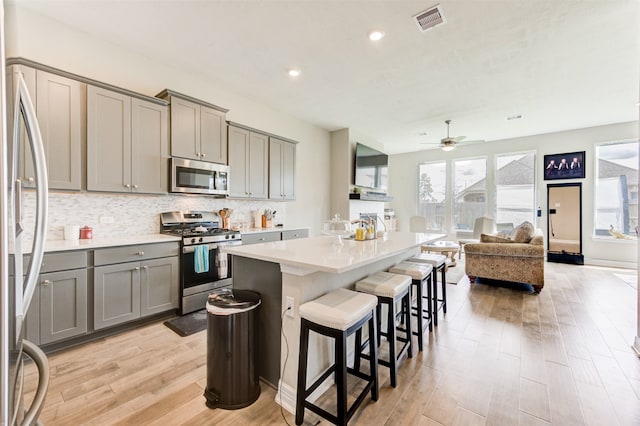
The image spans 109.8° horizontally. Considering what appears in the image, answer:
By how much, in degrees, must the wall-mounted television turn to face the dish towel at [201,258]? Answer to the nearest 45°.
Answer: approximately 90° to its right

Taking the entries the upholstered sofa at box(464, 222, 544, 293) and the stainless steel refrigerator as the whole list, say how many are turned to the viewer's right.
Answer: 1

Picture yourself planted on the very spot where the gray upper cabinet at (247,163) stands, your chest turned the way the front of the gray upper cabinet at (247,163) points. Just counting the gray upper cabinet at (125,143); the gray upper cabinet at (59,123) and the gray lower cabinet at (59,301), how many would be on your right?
3

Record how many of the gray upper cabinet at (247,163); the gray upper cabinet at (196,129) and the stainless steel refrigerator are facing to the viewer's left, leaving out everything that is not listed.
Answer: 0

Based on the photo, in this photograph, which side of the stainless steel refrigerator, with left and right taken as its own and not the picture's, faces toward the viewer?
right

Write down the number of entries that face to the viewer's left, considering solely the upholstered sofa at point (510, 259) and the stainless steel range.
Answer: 1

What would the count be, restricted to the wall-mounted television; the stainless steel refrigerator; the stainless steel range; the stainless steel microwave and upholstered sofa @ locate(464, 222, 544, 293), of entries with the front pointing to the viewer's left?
1

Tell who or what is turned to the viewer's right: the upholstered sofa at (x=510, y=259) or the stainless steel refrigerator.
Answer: the stainless steel refrigerator

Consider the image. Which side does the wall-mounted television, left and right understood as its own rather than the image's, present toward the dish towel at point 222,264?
right

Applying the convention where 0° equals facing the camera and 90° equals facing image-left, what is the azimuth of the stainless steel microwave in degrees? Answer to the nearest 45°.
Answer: approximately 315°

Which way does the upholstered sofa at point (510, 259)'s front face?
to the viewer's left

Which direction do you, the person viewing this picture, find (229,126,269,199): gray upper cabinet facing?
facing the viewer and to the right of the viewer

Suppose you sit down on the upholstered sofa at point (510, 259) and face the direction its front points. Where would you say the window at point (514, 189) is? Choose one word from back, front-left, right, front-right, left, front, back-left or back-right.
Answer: right
